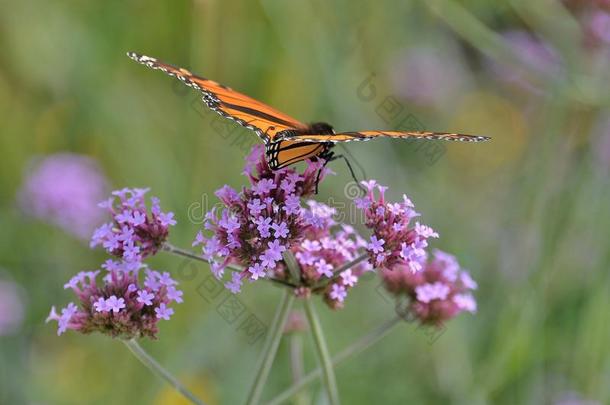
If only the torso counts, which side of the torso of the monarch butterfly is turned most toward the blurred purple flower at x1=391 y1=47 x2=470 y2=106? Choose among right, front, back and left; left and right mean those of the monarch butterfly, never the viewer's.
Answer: front

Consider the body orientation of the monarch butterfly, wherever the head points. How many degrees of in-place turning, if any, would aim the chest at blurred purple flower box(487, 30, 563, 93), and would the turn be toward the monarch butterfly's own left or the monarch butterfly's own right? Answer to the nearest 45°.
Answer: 0° — it already faces it

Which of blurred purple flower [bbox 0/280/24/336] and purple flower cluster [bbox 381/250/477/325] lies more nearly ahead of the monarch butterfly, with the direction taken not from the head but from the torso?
the purple flower cluster

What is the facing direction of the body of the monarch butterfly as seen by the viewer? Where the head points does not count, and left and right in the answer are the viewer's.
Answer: facing away from the viewer and to the right of the viewer

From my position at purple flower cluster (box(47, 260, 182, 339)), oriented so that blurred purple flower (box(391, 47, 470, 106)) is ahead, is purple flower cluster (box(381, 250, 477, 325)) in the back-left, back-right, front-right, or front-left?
front-right

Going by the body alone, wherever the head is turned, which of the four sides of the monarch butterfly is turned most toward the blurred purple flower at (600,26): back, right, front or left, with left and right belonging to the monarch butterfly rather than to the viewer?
front

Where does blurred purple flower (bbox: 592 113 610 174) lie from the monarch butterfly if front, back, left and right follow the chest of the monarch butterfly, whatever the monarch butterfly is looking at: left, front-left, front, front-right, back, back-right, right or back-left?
front

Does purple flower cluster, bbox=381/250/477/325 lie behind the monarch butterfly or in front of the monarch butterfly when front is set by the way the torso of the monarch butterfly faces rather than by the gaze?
in front
